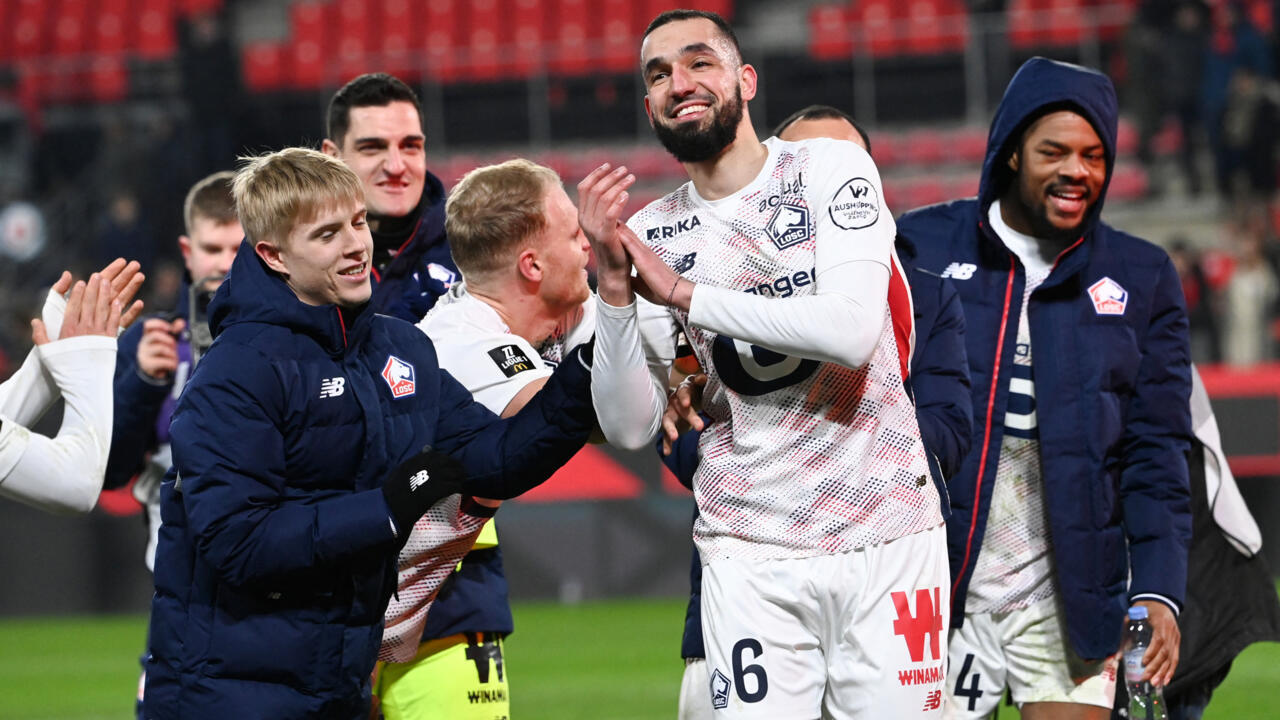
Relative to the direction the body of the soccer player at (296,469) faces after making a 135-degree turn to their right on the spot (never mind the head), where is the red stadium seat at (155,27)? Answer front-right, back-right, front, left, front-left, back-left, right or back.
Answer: right

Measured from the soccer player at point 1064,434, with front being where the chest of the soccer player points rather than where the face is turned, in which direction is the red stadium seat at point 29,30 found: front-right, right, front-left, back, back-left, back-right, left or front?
back-right

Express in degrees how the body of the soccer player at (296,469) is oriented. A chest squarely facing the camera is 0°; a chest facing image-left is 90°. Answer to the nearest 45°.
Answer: approximately 315°

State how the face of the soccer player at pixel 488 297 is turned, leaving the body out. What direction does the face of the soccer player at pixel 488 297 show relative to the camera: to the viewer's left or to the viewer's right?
to the viewer's right
